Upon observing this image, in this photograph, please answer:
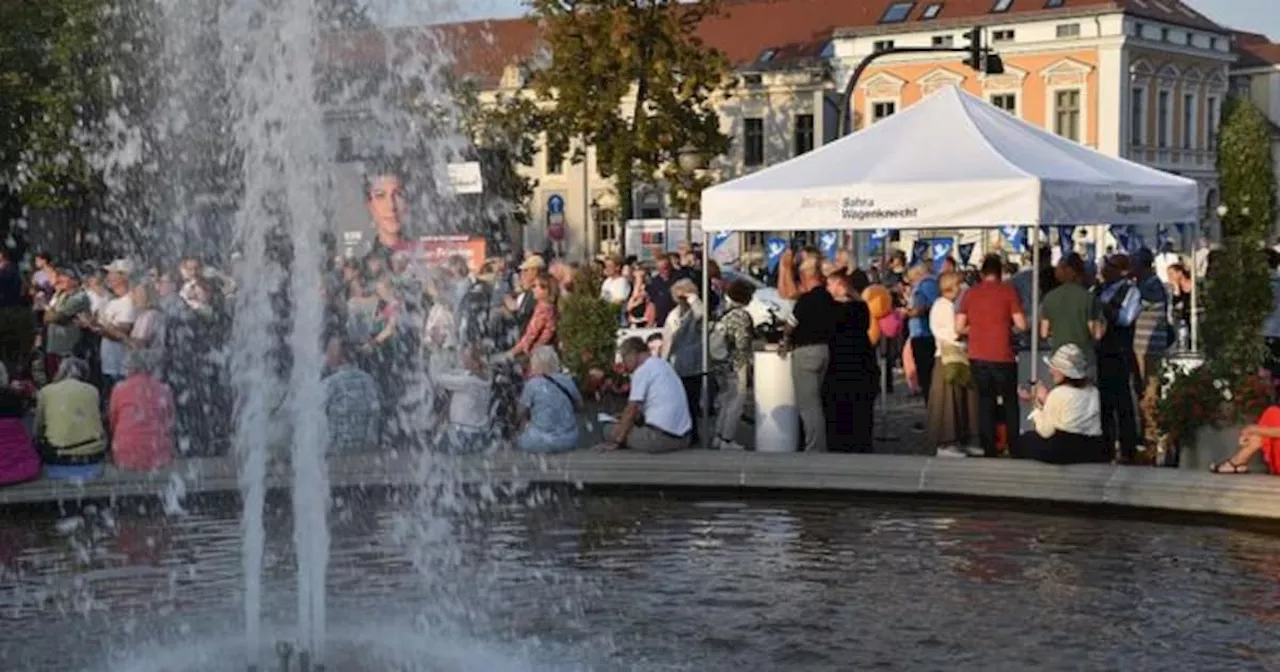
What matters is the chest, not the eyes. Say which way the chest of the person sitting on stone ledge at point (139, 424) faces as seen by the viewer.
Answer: away from the camera

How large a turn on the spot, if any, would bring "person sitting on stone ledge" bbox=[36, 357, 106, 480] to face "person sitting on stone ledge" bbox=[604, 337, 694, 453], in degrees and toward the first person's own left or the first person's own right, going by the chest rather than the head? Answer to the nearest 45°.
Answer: approximately 90° to the first person's own right

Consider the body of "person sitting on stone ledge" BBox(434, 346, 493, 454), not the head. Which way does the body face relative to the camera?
away from the camera

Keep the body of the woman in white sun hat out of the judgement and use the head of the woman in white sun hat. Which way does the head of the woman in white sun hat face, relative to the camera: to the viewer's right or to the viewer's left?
to the viewer's left

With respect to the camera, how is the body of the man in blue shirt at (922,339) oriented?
to the viewer's left

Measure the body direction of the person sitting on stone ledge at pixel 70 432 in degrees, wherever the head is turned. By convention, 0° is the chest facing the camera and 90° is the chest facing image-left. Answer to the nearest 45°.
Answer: approximately 180°

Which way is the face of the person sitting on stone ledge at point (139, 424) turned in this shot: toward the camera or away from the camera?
away from the camera

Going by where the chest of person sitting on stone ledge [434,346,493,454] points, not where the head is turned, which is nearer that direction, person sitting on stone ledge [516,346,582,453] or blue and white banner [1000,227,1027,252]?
the blue and white banner
